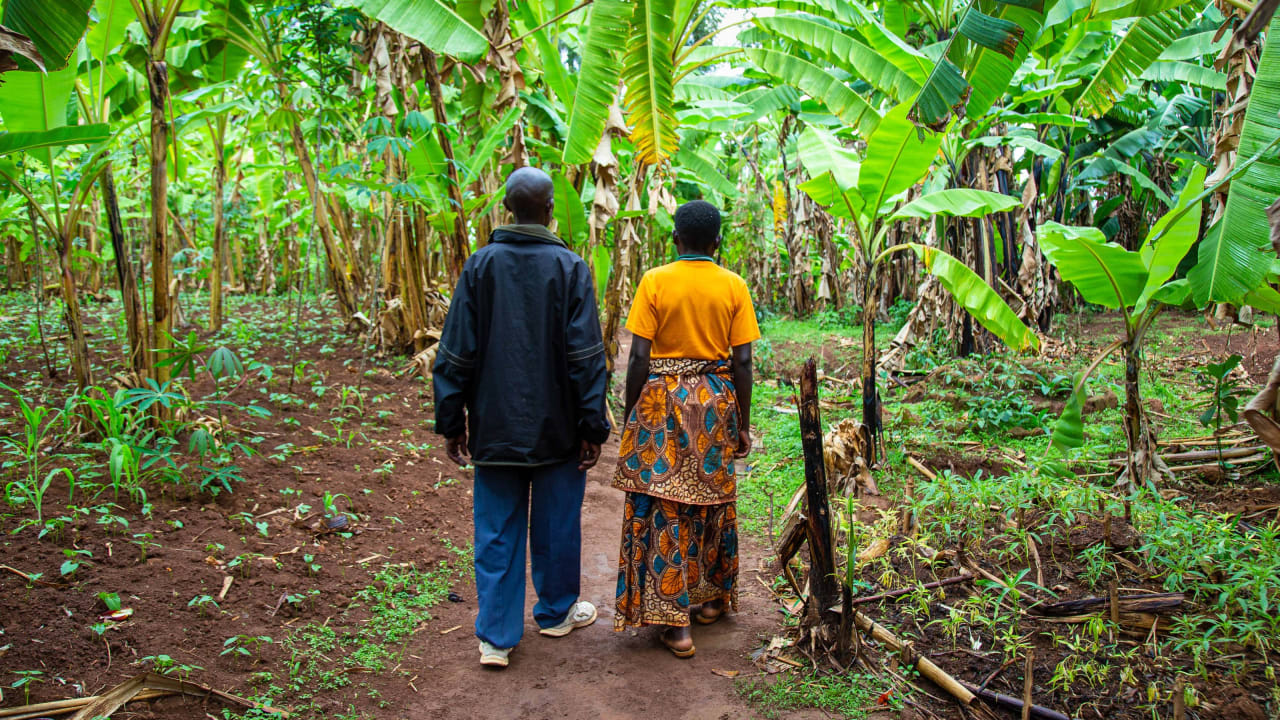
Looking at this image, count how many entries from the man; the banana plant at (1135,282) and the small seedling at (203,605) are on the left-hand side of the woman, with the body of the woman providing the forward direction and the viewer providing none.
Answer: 2

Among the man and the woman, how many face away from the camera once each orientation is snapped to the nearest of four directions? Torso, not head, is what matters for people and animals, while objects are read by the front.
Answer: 2

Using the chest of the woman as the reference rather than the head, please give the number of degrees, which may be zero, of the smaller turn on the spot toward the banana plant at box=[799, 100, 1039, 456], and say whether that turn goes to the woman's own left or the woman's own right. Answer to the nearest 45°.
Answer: approximately 45° to the woman's own right

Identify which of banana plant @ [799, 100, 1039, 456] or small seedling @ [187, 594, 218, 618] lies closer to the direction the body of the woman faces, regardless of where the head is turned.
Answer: the banana plant

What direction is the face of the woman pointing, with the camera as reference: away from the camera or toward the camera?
away from the camera

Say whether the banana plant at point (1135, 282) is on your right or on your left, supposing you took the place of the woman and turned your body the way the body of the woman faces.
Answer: on your right

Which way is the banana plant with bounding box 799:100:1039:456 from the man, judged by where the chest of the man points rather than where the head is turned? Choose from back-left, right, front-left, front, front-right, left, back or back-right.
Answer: front-right

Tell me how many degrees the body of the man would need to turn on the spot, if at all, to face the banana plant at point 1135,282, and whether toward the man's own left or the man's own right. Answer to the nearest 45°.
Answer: approximately 90° to the man's own right

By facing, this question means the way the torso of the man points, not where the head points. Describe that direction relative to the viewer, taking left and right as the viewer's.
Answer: facing away from the viewer

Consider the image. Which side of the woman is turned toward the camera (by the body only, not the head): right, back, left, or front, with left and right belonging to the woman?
back

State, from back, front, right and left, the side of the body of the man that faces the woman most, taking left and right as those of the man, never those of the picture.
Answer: right

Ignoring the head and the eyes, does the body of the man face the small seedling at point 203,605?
no

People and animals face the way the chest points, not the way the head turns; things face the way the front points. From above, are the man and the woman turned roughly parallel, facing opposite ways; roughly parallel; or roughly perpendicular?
roughly parallel

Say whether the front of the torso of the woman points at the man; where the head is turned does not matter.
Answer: no

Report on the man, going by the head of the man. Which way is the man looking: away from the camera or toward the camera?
away from the camera

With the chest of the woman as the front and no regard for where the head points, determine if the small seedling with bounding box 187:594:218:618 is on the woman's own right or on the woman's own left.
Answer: on the woman's own left

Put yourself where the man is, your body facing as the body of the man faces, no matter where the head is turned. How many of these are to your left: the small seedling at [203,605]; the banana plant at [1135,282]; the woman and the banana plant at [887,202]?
1
